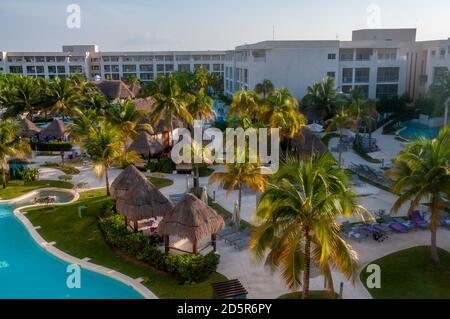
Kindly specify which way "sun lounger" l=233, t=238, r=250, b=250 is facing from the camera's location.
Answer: facing the viewer and to the left of the viewer

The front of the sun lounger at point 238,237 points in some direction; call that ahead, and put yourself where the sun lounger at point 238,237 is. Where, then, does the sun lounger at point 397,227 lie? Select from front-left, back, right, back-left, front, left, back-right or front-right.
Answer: back-left

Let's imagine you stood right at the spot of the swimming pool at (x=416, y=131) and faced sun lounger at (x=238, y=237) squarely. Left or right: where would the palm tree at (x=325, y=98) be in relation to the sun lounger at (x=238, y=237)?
right

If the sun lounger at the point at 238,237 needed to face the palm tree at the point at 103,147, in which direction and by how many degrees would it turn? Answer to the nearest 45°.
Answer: approximately 90° to its right

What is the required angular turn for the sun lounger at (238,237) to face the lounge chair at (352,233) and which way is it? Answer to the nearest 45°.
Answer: approximately 135° to its left

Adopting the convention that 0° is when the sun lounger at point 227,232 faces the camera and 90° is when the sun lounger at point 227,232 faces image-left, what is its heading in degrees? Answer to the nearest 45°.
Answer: approximately 45°

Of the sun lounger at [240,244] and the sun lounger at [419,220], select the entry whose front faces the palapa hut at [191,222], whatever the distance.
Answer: the sun lounger at [240,244]

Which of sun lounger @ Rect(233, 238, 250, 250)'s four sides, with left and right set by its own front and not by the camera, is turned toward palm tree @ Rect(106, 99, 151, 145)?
right

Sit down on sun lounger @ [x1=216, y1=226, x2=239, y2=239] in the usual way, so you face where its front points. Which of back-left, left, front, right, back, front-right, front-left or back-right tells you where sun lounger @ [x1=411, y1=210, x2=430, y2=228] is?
back-left

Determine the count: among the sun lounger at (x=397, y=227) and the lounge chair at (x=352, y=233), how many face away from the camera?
0

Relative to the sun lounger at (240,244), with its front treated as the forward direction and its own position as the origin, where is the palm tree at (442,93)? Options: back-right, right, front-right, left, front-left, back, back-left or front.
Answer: back
